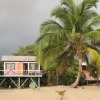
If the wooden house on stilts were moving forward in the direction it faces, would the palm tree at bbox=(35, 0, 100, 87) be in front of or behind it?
in front

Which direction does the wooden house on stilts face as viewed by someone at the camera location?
facing the viewer
